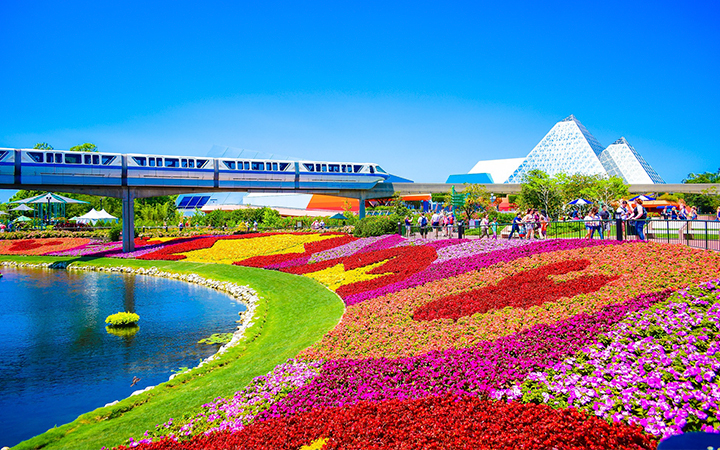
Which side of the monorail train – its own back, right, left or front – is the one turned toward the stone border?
right

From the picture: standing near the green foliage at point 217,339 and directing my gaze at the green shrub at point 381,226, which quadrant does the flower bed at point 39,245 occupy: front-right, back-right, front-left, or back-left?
front-left

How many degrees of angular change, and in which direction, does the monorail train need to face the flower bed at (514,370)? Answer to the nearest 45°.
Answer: approximately 90° to its right

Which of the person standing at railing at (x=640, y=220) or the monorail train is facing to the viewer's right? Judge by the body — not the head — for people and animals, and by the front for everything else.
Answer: the monorail train

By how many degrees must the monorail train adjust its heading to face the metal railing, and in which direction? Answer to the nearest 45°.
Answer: approximately 45° to its right

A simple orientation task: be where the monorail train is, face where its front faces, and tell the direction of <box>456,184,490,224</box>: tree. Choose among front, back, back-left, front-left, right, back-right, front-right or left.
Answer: front

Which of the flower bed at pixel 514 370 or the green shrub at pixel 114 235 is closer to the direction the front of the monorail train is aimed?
the flower bed

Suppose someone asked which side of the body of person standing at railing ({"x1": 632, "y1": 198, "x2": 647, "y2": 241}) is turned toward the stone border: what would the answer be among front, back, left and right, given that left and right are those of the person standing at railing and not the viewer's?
front

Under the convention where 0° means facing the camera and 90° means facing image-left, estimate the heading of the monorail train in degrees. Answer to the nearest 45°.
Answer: approximately 270°

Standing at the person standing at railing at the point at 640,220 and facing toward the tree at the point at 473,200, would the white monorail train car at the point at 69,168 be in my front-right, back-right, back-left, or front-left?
front-left

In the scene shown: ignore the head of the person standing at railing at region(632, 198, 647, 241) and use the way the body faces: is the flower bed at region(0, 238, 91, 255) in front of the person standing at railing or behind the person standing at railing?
in front

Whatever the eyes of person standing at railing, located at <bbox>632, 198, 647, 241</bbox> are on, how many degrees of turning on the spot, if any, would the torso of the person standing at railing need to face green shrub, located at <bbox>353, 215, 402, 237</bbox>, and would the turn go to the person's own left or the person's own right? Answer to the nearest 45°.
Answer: approximately 45° to the person's own right
